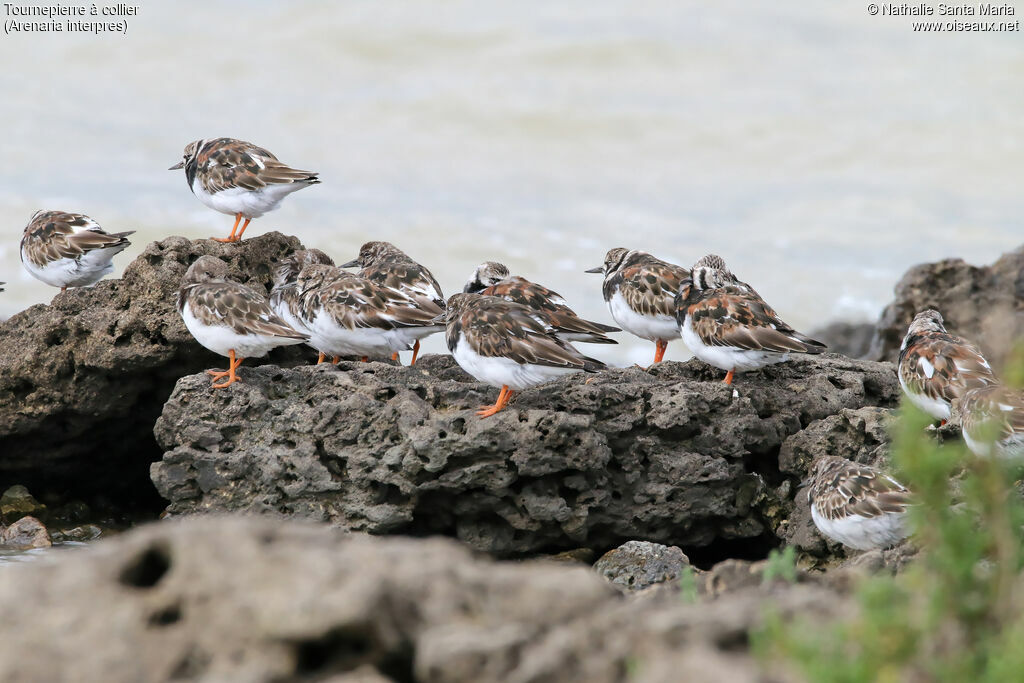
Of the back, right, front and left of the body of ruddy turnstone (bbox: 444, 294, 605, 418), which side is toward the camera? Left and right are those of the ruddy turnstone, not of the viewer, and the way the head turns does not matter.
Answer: left

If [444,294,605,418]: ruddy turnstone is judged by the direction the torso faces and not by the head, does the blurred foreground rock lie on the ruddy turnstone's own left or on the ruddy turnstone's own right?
on the ruddy turnstone's own left

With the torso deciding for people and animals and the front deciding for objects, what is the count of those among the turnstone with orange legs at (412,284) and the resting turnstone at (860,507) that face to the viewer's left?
2

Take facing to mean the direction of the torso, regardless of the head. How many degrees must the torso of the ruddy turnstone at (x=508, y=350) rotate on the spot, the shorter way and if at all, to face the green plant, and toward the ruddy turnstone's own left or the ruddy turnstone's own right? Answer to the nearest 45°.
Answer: approximately 90° to the ruddy turnstone's own left

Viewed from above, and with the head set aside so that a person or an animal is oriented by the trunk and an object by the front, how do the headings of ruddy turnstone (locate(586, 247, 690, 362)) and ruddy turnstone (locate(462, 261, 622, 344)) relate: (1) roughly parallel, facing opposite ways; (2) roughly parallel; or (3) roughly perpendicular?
roughly parallel

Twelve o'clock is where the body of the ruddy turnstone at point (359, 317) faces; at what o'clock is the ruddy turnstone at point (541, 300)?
the ruddy turnstone at point (541, 300) is roughly at 6 o'clock from the ruddy turnstone at point (359, 317).

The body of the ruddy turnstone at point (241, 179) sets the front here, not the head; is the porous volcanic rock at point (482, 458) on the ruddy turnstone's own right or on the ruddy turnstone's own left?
on the ruddy turnstone's own left

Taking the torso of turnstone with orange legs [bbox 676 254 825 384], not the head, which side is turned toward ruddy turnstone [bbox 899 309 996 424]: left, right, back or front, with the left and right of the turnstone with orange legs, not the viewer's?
back

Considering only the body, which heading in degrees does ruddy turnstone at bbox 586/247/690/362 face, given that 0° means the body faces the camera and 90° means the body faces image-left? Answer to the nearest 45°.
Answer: approximately 90°

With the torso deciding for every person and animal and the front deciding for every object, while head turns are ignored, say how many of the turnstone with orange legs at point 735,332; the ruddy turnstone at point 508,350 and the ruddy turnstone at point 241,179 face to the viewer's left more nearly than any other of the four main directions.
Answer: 3

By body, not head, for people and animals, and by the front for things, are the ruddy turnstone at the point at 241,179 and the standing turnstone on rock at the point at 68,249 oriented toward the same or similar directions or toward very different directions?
same or similar directions

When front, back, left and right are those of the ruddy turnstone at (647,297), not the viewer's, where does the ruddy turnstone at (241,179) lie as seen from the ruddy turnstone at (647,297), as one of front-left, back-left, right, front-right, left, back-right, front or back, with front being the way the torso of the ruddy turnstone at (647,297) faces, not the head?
front

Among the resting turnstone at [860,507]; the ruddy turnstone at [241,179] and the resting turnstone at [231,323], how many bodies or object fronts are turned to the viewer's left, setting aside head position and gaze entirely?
3

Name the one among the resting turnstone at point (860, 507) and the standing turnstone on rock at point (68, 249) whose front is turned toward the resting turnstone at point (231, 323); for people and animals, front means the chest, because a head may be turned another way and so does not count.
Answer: the resting turnstone at point (860, 507)

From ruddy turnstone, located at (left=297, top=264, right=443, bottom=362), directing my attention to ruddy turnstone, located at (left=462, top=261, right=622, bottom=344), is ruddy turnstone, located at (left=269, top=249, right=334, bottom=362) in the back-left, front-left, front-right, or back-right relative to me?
back-left

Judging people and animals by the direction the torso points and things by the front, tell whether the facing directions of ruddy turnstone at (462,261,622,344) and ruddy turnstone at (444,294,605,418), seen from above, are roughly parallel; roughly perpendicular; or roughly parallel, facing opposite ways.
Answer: roughly parallel

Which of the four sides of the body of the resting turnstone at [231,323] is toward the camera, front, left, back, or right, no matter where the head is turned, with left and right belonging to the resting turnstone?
left
